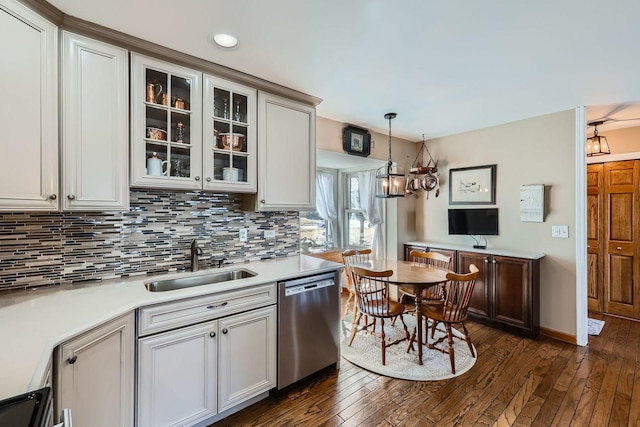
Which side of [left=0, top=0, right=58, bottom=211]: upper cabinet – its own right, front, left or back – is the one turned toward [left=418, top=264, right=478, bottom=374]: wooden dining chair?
front

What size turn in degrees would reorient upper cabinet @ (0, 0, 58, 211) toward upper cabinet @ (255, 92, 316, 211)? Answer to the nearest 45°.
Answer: approximately 45° to its left

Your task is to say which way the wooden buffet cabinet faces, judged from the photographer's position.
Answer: facing the viewer and to the left of the viewer

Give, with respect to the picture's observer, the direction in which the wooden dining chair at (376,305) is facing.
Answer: facing away from the viewer and to the right of the viewer

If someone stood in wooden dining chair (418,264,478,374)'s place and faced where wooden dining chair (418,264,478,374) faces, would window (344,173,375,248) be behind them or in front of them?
in front

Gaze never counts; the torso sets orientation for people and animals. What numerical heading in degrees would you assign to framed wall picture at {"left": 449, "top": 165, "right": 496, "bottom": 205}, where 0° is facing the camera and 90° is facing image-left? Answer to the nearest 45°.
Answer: approximately 45°

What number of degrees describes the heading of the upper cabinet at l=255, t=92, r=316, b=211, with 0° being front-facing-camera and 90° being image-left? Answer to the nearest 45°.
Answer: approximately 315°

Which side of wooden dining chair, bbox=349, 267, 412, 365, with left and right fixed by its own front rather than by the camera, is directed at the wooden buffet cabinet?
front

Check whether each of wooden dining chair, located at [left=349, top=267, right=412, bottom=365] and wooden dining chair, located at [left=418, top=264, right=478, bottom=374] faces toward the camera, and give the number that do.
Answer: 0

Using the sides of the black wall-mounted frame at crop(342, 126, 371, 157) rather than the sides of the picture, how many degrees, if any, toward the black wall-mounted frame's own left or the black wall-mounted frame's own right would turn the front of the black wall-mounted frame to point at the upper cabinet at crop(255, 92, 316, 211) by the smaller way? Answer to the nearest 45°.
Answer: approximately 90° to the black wall-mounted frame's own right
